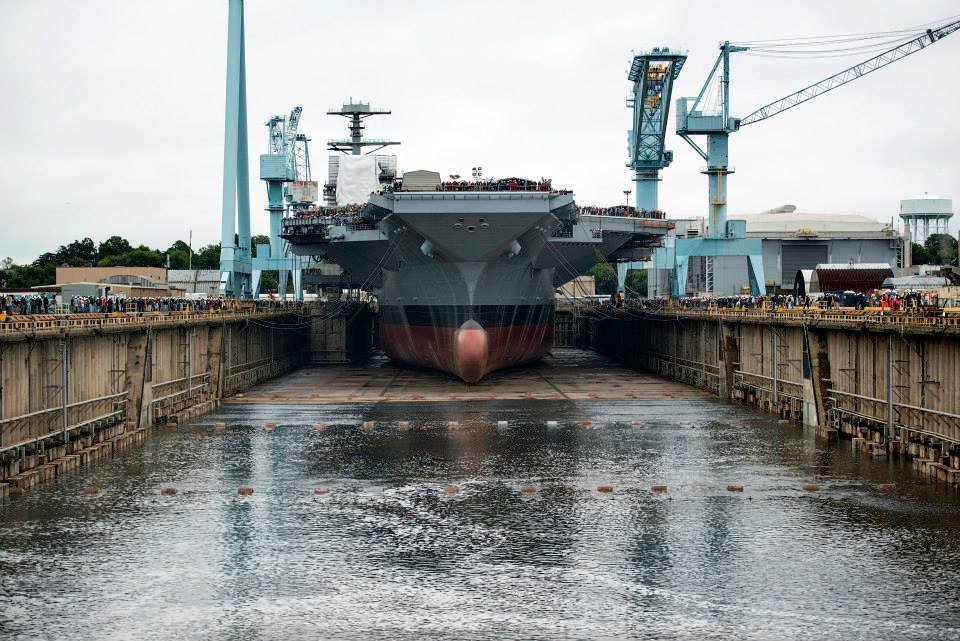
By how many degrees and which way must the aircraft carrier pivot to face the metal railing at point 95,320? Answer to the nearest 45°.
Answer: approximately 45° to its right

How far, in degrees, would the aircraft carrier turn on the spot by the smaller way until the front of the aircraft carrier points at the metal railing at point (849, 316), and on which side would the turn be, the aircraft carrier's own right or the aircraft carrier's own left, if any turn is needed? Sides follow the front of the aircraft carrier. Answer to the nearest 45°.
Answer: approximately 45° to the aircraft carrier's own left

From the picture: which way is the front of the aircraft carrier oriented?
toward the camera

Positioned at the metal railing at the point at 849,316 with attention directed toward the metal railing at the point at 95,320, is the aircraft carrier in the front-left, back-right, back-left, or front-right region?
front-right

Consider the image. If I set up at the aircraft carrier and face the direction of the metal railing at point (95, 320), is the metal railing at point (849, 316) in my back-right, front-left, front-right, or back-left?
front-left
